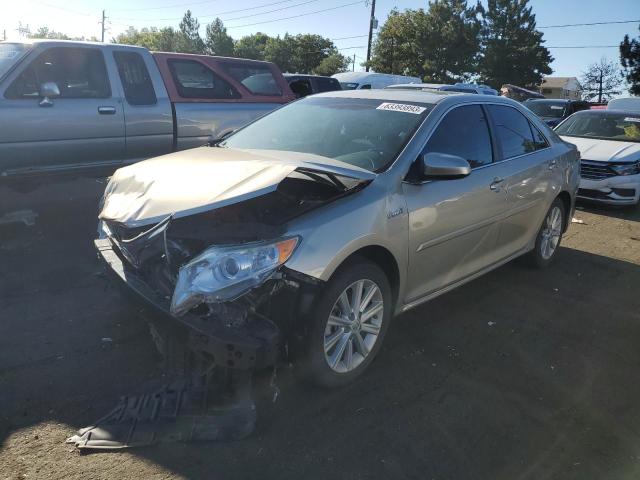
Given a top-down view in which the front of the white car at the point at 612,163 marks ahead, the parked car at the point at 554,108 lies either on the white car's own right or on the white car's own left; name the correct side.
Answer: on the white car's own right

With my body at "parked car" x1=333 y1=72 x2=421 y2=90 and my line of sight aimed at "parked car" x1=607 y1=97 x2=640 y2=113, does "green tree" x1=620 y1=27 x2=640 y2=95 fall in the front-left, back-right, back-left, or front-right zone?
front-left

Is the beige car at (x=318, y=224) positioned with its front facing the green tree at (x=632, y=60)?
no

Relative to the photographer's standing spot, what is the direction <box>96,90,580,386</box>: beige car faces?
facing the viewer and to the left of the viewer

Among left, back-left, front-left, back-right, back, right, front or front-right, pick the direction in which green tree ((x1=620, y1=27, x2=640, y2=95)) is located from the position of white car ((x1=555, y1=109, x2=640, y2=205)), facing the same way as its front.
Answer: back-right

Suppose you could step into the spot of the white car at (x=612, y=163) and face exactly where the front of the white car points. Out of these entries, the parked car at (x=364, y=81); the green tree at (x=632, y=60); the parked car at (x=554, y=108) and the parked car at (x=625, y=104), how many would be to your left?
0

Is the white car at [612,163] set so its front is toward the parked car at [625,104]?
no

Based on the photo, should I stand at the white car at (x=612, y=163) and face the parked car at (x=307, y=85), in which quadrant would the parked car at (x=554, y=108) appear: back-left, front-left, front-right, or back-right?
front-right

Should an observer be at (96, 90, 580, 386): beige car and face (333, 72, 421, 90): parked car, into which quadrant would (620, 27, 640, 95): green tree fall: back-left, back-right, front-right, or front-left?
front-right

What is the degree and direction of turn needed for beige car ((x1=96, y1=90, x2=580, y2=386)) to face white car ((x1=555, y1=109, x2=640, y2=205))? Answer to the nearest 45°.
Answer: approximately 180°

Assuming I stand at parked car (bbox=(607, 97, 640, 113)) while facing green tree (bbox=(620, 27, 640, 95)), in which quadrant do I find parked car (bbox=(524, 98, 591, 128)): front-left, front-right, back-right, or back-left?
back-left

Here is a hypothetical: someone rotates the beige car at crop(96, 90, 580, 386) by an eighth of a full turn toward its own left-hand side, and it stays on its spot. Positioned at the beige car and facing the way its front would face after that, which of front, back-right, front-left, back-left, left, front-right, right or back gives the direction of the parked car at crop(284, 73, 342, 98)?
back

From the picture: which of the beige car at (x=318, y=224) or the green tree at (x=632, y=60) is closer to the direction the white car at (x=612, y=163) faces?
the beige car

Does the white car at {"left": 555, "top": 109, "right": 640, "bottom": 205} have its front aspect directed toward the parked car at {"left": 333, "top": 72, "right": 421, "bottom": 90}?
no

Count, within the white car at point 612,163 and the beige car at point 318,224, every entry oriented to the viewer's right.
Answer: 0

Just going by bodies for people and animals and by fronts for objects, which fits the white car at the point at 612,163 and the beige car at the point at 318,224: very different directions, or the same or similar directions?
same or similar directions
